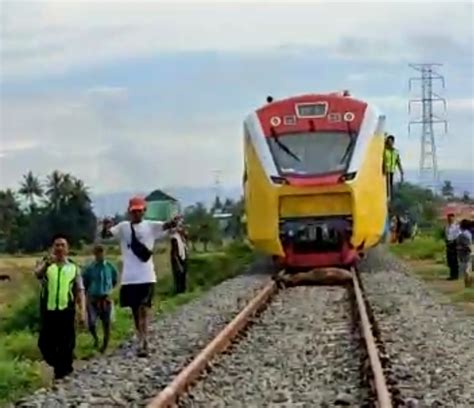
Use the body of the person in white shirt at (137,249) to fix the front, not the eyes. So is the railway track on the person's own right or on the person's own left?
on the person's own left

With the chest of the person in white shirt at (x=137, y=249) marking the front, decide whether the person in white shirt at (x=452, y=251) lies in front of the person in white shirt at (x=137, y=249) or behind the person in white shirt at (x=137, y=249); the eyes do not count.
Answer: behind

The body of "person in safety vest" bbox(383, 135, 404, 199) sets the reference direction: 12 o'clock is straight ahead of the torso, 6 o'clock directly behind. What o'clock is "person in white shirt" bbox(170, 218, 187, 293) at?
The person in white shirt is roughly at 2 o'clock from the person in safety vest.

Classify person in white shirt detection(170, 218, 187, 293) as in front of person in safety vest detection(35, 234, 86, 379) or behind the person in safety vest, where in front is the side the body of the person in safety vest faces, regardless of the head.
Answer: behind

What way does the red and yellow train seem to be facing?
toward the camera

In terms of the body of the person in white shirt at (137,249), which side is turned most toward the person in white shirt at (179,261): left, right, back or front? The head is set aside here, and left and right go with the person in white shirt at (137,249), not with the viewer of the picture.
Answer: back

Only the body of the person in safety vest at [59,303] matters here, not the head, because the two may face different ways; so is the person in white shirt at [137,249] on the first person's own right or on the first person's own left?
on the first person's own left

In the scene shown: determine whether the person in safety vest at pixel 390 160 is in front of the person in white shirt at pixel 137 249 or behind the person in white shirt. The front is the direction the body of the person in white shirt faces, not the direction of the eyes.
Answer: behind

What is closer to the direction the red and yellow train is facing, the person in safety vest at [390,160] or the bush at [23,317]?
the bush

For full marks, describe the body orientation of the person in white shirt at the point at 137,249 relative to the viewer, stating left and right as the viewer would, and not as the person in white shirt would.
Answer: facing the viewer
